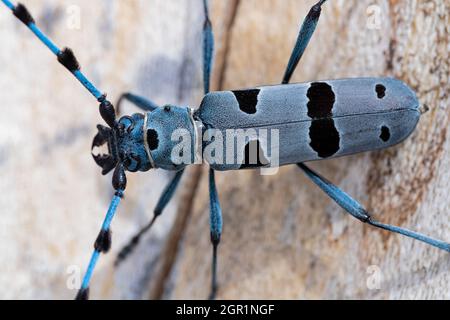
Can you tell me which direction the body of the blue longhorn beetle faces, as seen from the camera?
to the viewer's left
